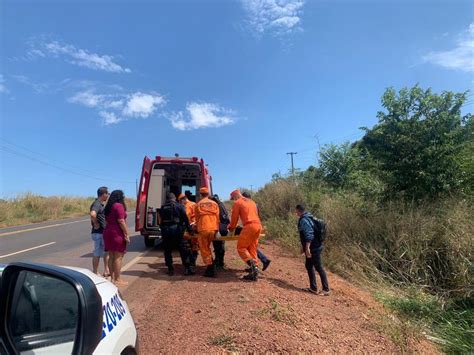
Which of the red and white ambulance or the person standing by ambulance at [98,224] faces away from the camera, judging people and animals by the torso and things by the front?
the red and white ambulance

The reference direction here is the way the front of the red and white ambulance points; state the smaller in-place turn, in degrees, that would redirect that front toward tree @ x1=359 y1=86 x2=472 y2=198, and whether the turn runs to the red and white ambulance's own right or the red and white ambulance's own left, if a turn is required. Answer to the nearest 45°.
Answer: approximately 90° to the red and white ambulance's own right

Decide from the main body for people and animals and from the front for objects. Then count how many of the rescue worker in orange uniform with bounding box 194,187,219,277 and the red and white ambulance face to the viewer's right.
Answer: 0

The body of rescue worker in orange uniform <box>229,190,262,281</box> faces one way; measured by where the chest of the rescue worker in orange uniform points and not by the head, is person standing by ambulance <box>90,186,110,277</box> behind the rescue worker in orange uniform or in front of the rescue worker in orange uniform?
in front

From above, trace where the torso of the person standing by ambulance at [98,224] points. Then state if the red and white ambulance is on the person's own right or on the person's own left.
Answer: on the person's own left

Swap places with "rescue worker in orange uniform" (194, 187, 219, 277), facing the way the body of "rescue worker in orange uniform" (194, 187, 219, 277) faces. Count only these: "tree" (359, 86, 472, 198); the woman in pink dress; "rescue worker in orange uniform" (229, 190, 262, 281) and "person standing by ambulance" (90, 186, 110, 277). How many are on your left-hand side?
2

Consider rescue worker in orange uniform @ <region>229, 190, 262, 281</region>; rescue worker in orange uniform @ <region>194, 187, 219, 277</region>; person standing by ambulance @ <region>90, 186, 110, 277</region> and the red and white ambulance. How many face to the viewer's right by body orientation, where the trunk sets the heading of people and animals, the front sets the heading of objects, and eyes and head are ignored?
1

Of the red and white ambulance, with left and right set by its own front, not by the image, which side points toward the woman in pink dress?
back

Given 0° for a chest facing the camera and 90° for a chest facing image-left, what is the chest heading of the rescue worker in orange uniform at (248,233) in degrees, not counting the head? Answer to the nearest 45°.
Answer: approximately 135°

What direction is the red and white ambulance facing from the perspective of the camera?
away from the camera

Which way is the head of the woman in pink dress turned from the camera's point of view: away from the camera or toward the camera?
away from the camera

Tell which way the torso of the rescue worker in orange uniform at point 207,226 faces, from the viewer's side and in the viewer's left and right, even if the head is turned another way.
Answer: facing away from the viewer

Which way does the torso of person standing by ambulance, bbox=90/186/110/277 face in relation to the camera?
to the viewer's right

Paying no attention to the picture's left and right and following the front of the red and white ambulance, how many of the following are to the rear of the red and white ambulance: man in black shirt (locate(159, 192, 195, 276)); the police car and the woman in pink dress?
3
